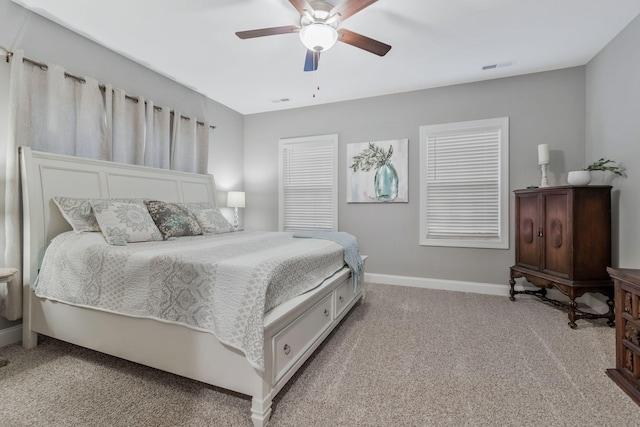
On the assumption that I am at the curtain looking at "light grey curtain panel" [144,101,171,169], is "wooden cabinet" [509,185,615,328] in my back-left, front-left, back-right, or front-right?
front-right

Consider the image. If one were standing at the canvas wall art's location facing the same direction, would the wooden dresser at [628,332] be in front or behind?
in front

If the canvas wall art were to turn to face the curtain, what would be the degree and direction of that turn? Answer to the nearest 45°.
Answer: approximately 45° to its right

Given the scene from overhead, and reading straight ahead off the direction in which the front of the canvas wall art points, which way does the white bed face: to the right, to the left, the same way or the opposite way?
to the left

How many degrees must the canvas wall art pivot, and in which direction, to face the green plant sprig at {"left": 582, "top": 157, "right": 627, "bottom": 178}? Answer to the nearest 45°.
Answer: approximately 45° to its left

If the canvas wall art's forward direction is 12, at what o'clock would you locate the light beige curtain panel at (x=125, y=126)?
The light beige curtain panel is roughly at 2 o'clock from the canvas wall art.

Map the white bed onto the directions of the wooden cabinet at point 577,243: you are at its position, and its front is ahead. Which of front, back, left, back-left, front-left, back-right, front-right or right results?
front

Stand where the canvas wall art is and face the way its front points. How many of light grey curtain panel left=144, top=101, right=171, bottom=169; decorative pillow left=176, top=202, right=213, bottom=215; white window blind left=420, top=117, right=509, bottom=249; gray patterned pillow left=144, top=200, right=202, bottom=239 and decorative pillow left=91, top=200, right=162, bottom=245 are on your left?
1

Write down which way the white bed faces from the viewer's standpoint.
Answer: facing the viewer and to the right of the viewer

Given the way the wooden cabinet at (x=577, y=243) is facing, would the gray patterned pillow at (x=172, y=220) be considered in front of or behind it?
in front

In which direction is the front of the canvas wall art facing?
toward the camera

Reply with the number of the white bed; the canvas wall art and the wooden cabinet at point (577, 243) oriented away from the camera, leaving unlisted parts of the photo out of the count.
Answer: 0

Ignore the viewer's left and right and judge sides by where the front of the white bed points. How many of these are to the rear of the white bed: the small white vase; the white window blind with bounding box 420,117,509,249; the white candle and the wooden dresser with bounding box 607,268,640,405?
0

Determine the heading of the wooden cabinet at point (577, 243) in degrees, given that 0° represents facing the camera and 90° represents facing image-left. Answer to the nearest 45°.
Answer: approximately 45°

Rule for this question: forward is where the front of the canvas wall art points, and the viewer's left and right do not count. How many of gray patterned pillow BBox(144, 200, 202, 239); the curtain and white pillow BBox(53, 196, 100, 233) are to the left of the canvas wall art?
0

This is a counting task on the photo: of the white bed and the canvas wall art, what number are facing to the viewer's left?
0
